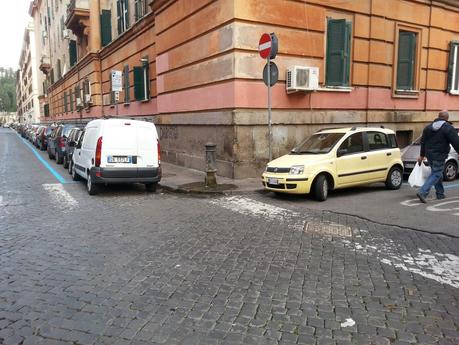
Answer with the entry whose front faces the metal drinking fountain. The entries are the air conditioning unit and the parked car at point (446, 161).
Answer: the parked car

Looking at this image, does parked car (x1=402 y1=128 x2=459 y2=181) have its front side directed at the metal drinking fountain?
yes

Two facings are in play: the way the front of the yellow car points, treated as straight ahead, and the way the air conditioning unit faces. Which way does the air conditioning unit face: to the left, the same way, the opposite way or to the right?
to the left

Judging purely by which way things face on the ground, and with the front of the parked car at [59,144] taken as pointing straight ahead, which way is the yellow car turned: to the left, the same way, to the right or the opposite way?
to the left

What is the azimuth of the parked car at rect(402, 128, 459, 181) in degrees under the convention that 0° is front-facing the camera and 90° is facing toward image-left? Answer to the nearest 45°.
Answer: approximately 45°

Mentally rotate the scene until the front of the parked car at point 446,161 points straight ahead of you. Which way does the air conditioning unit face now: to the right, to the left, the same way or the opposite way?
to the left

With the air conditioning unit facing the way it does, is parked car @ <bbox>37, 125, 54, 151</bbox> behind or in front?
behind

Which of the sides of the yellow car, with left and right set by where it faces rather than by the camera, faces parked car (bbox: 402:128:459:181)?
back

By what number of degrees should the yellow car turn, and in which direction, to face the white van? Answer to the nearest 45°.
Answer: approximately 45° to its right

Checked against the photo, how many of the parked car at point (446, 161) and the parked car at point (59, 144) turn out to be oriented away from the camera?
1

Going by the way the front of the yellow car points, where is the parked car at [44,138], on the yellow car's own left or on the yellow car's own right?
on the yellow car's own right

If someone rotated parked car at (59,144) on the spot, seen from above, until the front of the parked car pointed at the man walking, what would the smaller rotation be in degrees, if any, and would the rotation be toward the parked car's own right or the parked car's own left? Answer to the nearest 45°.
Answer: approximately 135° to the parked car's own right

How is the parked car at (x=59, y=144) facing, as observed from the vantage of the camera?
facing away from the viewer
